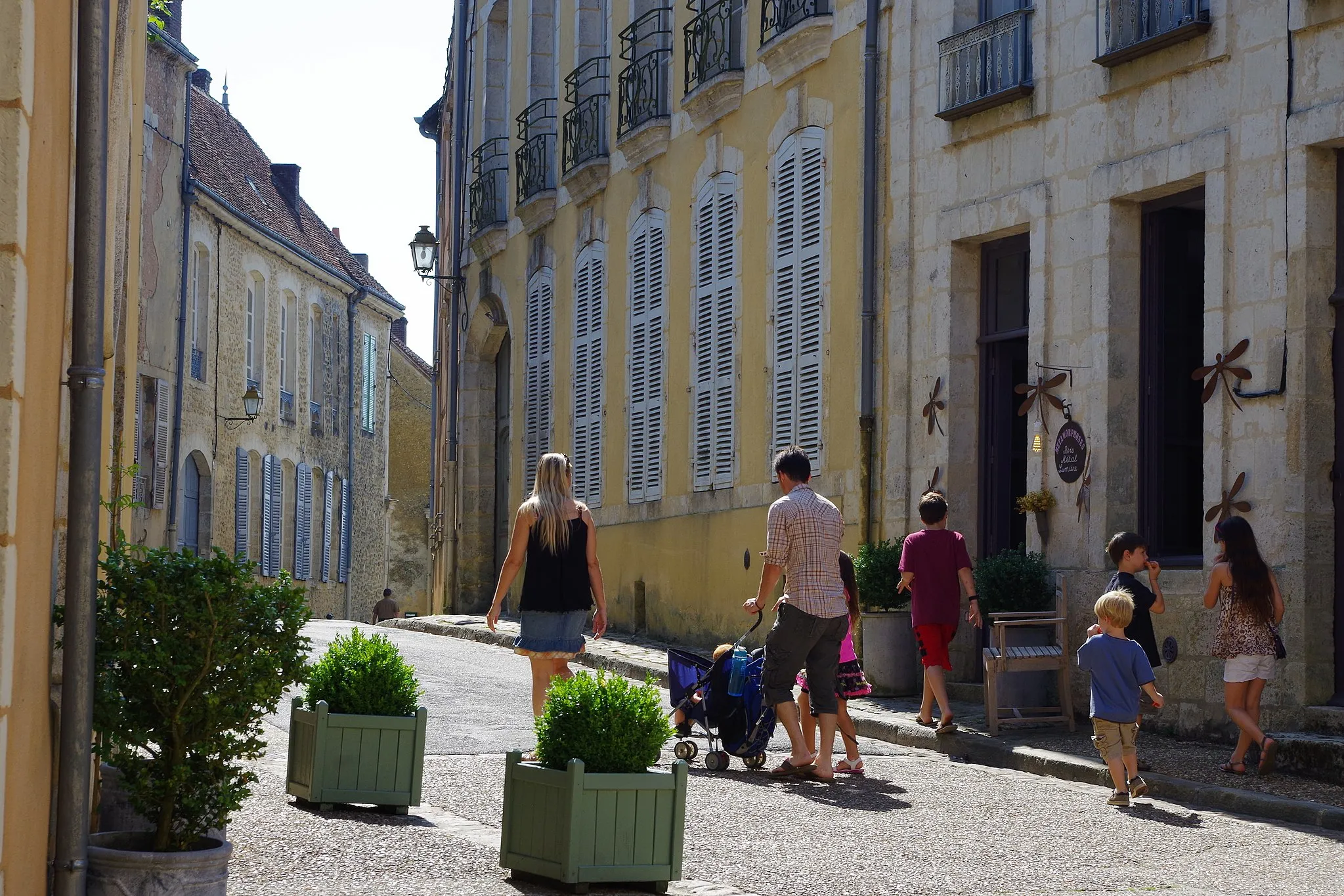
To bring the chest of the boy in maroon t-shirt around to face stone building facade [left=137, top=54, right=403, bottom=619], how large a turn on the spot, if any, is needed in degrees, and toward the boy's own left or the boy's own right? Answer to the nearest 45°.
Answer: approximately 45° to the boy's own left

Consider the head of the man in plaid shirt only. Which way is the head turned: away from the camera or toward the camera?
away from the camera

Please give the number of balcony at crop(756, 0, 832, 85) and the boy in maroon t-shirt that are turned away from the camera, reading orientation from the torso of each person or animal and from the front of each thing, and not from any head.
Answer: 1

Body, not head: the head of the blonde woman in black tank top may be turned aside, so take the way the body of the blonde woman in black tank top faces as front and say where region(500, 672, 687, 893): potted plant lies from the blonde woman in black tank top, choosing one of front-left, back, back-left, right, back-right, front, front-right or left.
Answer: back

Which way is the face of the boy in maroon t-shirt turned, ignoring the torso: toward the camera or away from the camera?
away from the camera

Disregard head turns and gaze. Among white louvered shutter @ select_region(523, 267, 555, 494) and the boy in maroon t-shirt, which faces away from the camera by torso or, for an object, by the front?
the boy in maroon t-shirt

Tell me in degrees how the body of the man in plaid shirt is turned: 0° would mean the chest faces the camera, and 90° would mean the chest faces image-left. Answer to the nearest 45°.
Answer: approximately 135°

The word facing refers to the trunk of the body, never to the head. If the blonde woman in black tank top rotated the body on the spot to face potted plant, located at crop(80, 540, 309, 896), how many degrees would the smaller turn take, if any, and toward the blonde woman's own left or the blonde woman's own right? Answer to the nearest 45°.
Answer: approximately 180°

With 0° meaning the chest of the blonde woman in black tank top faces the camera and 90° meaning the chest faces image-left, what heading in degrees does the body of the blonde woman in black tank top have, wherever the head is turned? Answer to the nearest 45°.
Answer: approximately 180°

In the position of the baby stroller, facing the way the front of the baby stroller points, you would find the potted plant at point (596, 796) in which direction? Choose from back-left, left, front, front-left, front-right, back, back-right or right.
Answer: back-left

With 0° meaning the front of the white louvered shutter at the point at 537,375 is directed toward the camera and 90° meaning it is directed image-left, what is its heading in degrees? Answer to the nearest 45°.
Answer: approximately 45°
